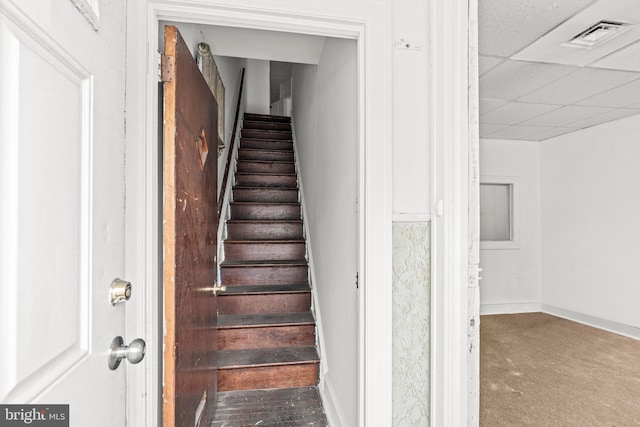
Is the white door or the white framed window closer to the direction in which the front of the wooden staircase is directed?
the white door

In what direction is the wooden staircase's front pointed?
toward the camera

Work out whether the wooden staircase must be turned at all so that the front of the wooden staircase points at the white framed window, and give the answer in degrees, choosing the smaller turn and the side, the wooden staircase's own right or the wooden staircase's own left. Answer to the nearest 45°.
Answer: approximately 135° to the wooden staircase's own left

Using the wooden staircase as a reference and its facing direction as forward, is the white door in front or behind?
in front

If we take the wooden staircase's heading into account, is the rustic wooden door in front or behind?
in front

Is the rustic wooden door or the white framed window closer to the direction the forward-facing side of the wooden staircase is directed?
the rustic wooden door

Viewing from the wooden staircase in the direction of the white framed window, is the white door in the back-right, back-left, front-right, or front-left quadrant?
back-right

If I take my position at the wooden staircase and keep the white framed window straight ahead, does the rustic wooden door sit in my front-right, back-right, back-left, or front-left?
back-right
